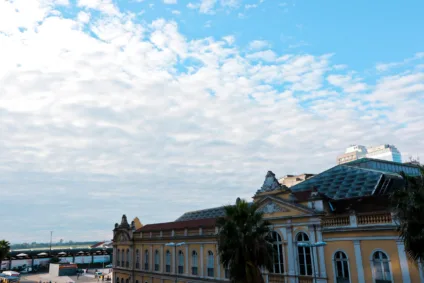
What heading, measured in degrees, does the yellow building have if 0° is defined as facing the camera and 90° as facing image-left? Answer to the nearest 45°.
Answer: approximately 45°

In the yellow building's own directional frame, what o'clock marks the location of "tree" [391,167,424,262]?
The tree is roughly at 10 o'clock from the yellow building.
